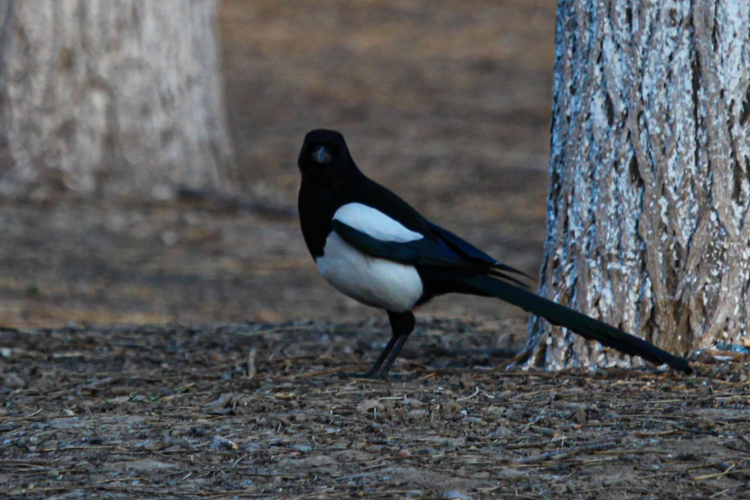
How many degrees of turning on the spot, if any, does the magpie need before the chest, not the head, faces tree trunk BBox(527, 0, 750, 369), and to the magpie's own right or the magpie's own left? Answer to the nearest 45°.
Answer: approximately 180°

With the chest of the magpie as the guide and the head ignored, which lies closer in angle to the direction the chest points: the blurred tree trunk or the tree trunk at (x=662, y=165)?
the blurred tree trunk

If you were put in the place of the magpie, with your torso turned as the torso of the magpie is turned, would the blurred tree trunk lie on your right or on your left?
on your right

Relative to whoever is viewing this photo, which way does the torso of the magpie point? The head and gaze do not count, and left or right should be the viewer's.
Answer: facing to the left of the viewer
